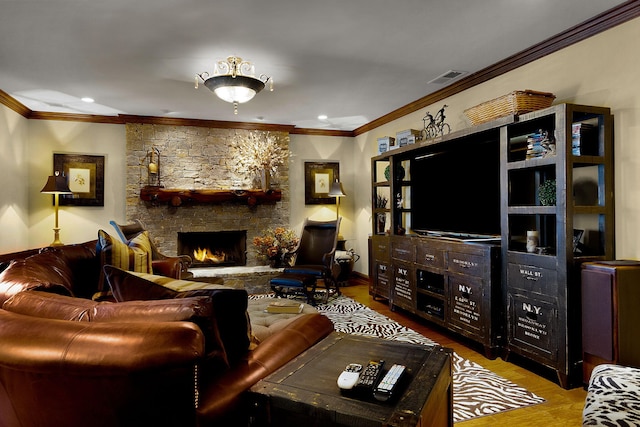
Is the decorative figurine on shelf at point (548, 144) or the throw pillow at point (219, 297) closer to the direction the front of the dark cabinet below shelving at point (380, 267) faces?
the throw pillow

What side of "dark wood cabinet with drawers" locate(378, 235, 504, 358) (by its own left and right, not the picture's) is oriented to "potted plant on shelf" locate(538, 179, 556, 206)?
left

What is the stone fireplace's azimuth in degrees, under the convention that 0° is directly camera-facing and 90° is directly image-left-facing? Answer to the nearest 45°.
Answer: approximately 0°

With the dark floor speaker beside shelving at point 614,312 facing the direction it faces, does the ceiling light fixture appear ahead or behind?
ahead

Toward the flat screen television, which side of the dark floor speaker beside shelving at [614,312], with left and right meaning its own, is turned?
right

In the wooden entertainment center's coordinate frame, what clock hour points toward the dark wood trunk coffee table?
The dark wood trunk coffee table is roughly at 11 o'clock from the wooden entertainment center.

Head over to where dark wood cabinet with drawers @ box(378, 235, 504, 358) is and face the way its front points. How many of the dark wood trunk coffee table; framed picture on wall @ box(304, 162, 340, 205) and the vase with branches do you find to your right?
2

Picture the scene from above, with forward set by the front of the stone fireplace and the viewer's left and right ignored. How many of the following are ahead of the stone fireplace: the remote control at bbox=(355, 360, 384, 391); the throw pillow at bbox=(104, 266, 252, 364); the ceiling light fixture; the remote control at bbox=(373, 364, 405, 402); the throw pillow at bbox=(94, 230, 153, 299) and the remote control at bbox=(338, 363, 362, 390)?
6

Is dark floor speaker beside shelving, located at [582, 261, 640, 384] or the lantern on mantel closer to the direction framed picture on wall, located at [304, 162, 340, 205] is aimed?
the dark floor speaker beside shelving

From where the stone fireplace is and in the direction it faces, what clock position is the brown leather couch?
The brown leather couch is roughly at 12 o'clock from the stone fireplace.

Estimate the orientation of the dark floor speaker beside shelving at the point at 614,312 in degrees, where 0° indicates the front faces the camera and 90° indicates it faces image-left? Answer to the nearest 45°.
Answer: approximately 45°

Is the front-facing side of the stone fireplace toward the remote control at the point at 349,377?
yes
